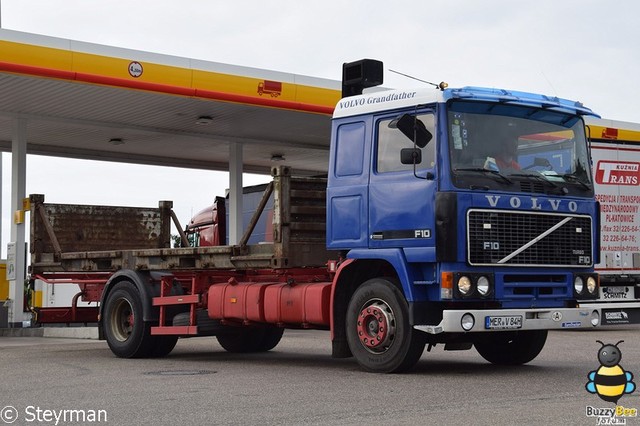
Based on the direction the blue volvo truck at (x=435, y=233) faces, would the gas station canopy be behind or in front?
behind
